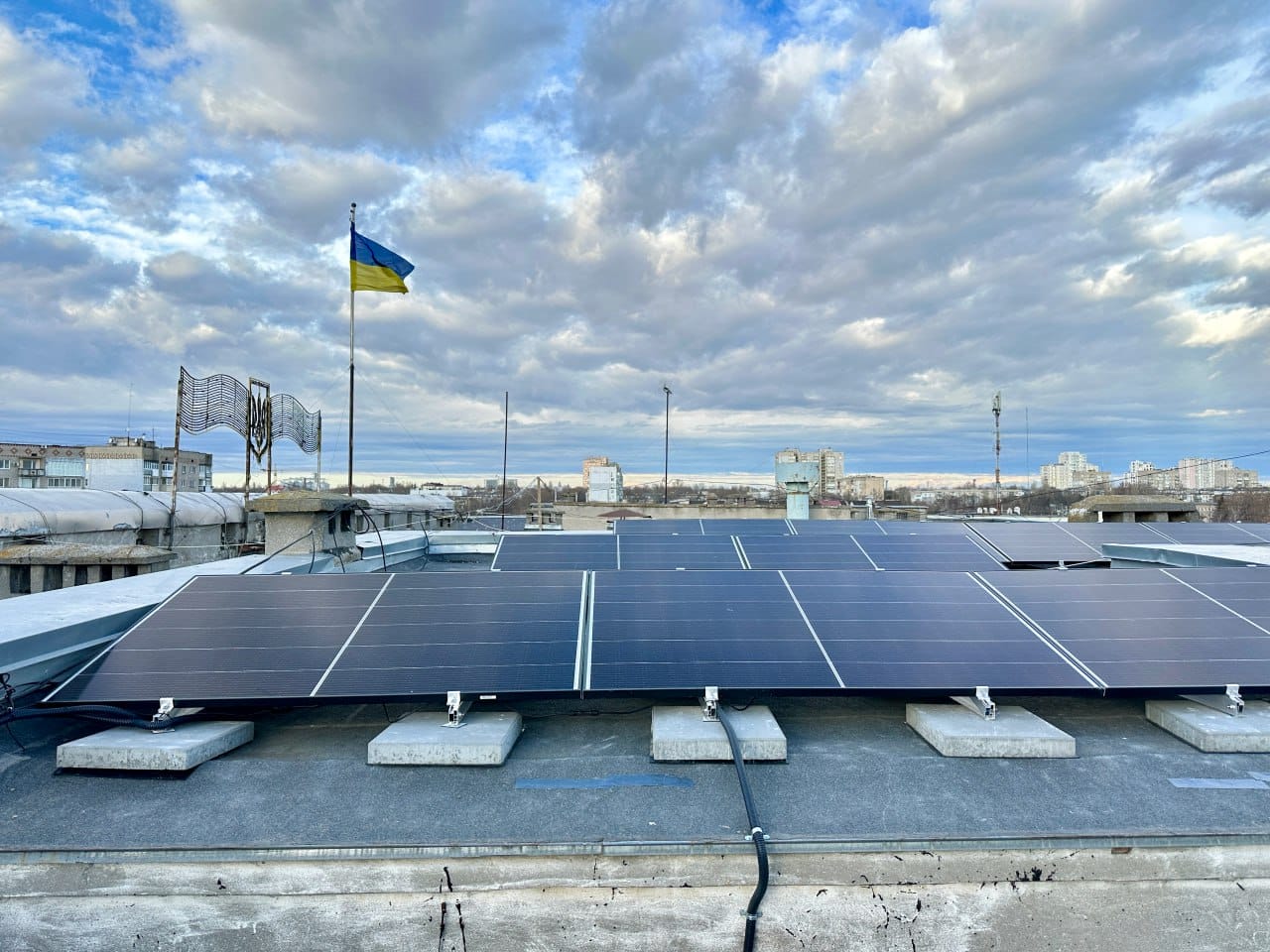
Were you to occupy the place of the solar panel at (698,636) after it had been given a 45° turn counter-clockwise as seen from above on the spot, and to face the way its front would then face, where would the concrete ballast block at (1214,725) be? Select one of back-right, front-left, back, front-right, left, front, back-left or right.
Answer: front-left

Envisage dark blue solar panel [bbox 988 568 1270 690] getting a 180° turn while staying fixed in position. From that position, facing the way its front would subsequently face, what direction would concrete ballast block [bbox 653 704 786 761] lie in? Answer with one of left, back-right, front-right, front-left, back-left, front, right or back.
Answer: back-left

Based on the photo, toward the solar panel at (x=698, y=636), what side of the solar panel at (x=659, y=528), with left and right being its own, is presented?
front

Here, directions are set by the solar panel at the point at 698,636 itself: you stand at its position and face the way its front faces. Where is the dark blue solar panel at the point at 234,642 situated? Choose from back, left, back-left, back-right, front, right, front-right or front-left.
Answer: right

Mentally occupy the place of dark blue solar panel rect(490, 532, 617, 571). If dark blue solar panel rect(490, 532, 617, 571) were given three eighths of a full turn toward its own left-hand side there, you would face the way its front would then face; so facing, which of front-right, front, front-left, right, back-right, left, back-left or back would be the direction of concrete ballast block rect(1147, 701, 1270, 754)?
right

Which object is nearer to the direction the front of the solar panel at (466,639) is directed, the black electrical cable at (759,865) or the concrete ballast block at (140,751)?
the black electrical cable

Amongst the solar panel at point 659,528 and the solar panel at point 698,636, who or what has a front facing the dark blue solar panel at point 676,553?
the solar panel at point 659,528

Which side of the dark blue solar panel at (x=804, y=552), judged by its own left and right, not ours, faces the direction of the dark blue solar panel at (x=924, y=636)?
front

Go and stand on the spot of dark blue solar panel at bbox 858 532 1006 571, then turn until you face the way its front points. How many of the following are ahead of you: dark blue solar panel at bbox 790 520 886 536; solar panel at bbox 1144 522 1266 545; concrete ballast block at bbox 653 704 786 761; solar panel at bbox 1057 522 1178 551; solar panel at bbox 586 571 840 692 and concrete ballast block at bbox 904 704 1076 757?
3

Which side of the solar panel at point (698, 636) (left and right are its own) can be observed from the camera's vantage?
front

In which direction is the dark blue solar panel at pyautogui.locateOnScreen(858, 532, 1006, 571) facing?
toward the camera

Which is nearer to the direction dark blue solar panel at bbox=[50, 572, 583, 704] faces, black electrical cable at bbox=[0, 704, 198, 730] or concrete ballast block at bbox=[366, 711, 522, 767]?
the concrete ballast block

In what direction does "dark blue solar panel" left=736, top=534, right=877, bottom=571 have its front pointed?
toward the camera

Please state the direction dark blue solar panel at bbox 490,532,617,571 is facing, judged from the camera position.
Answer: facing the viewer
